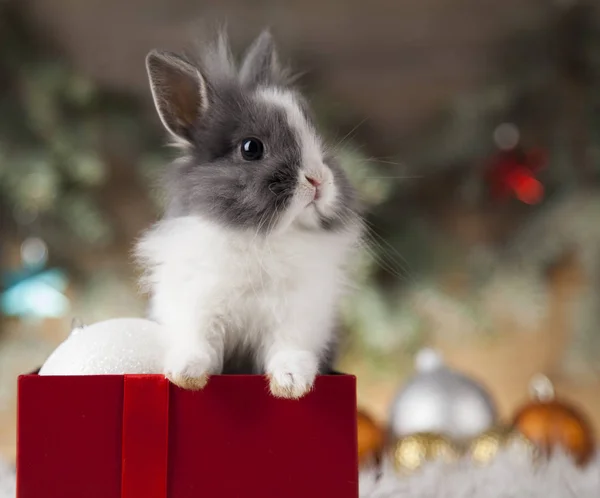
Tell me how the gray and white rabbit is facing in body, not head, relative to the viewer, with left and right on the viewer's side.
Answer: facing the viewer

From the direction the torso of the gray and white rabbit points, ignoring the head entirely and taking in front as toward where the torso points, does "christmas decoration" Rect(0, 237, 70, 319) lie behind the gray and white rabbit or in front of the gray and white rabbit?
behind
